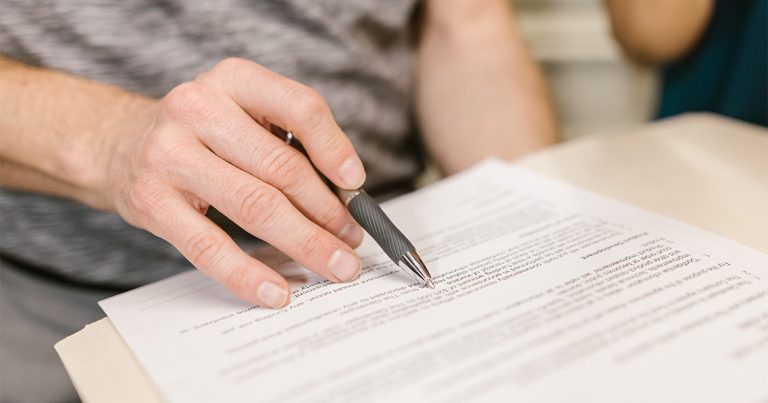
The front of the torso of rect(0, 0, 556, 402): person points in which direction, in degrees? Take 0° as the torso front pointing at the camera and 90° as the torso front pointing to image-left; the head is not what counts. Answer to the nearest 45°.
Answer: approximately 315°
